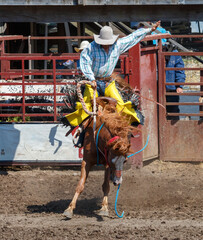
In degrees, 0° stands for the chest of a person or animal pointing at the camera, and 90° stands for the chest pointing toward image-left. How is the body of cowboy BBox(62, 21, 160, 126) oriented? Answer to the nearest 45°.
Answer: approximately 0°
